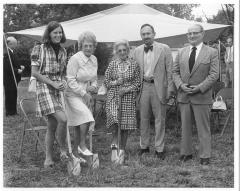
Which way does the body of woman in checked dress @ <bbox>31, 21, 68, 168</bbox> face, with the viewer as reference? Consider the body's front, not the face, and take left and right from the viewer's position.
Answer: facing the viewer and to the right of the viewer

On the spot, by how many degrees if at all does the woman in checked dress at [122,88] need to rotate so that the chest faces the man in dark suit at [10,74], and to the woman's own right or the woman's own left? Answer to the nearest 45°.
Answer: approximately 135° to the woman's own right

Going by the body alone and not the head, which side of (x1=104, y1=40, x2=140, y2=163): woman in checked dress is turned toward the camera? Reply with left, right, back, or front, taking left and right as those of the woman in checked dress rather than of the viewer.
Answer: front

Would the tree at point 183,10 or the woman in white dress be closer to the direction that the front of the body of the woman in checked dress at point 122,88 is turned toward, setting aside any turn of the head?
the woman in white dress

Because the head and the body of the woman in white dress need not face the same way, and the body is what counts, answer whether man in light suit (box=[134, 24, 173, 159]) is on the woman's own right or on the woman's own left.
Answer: on the woman's own left

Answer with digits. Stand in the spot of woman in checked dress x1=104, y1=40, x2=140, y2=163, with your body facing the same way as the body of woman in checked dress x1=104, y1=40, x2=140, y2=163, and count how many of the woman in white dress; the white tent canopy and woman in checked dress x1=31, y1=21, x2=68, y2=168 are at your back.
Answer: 1

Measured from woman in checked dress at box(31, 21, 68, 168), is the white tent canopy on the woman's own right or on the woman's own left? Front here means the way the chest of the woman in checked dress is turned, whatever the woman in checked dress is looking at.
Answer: on the woman's own left

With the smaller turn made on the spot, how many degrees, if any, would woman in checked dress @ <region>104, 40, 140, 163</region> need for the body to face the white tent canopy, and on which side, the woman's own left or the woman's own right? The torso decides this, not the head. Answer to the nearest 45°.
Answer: approximately 180°
